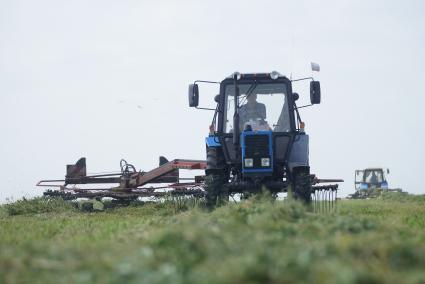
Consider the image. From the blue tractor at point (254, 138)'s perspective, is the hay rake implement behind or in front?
behind

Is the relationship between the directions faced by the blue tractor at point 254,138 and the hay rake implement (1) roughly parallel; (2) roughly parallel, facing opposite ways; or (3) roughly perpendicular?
roughly parallel

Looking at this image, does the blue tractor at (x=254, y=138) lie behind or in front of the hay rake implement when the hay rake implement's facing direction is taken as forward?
in front

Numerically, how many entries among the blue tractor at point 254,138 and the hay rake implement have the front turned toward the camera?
2

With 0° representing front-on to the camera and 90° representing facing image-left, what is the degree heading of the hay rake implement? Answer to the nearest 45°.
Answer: approximately 0°

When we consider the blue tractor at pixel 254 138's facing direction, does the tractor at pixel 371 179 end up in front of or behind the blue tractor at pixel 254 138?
behind

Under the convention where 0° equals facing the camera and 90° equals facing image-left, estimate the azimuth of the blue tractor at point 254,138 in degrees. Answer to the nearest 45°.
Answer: approximately 0°
